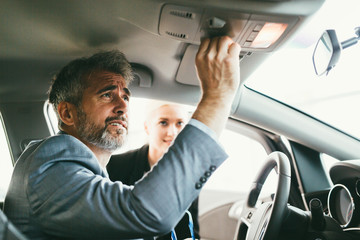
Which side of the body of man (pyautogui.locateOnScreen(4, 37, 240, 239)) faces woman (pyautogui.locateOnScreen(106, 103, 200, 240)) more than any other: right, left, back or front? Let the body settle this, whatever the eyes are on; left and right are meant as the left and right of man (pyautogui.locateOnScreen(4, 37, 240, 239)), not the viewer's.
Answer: left

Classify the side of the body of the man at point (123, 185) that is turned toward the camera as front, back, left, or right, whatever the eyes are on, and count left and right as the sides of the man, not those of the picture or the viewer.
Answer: right
